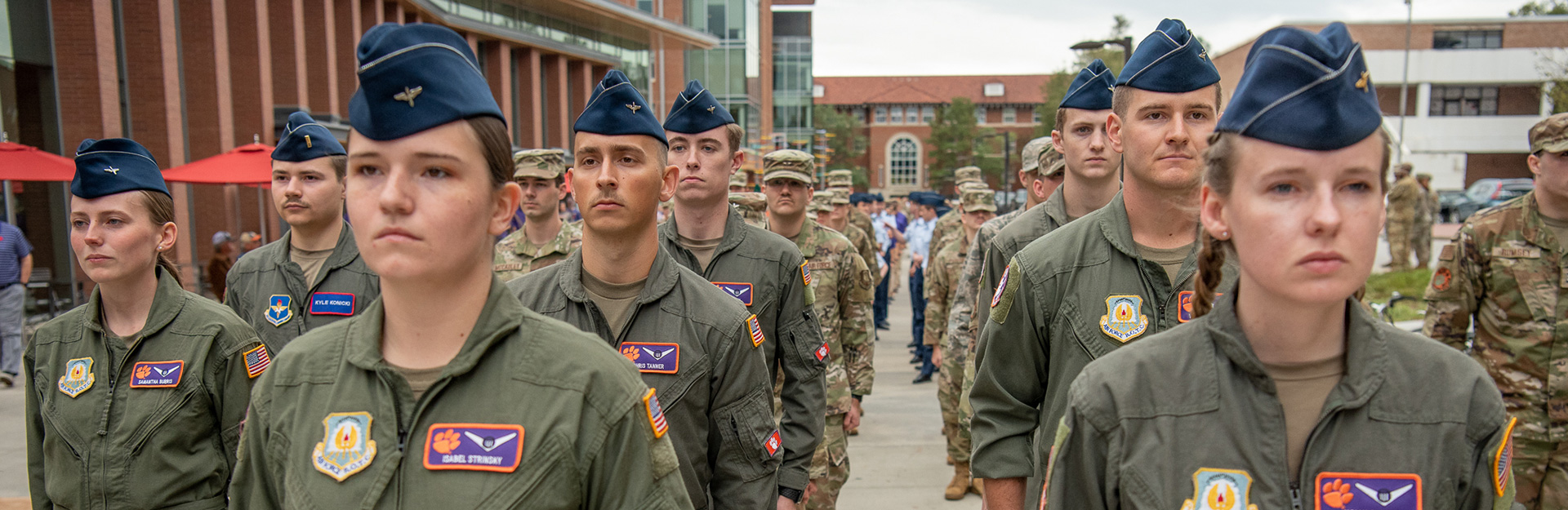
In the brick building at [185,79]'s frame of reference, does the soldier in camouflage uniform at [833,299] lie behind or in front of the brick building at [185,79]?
in front

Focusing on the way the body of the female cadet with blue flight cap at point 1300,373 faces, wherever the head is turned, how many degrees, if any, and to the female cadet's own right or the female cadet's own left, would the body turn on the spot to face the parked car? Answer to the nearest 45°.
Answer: approximately 180°

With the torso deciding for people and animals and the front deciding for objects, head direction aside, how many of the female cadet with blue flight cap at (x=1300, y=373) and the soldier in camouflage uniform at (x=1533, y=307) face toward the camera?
2

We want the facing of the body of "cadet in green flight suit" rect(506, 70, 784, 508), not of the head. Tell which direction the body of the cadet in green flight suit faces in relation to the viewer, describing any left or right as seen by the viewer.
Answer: facing the viewer and to the left of the viewer

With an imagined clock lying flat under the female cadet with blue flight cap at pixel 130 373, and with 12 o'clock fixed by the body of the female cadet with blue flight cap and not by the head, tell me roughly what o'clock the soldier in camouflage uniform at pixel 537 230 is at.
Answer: The soldier in camouflage uniform is roughly at 6 o'clock from the female cadet with blue flight cap.

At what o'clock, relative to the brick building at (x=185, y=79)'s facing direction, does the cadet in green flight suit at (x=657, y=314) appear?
The cadet in green flight suit is roughly at 1 o'clock from the brick building.

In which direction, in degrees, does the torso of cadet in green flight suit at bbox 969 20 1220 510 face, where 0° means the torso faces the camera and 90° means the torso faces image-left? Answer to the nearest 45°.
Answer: approximately 315°

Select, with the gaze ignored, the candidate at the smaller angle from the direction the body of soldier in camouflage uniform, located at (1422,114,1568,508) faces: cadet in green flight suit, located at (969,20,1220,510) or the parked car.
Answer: the cadet in green flight suit

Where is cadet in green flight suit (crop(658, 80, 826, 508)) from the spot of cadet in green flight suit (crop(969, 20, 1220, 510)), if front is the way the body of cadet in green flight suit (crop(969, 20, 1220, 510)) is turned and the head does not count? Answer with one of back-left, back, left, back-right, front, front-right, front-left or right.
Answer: back

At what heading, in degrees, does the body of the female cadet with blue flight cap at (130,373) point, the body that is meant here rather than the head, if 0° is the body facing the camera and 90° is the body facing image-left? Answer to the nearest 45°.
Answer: approximately 45°

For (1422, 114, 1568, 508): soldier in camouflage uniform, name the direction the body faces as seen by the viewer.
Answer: toward the camera
